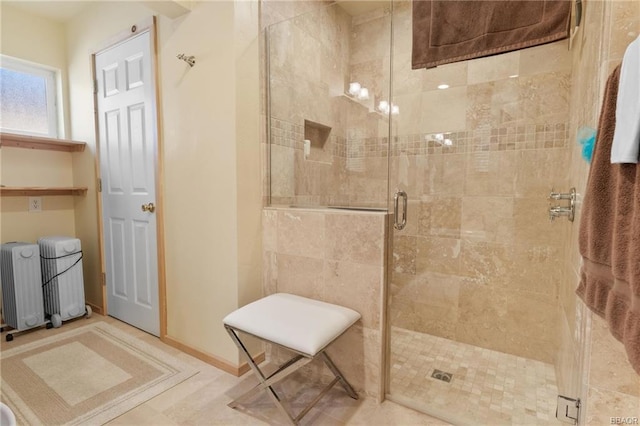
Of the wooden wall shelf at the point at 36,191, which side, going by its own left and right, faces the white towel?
front

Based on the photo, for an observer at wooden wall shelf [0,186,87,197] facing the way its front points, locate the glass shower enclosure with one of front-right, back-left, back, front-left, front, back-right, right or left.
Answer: front-left

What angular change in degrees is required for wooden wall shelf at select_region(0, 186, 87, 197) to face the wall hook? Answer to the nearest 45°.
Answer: approximately 45° to its left

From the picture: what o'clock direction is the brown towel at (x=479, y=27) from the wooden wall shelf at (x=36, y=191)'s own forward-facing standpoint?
The brown towel is roughly at 11 o'clock from the wooden wall shelf.

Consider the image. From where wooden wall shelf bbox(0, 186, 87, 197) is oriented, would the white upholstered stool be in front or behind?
in front

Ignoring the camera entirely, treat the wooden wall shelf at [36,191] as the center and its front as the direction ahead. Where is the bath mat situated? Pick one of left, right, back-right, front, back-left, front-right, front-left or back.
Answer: front

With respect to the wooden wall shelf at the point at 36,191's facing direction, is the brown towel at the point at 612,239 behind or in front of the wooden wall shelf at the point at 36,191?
in front

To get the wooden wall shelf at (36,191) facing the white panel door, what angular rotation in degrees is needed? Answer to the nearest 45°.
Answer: approximately 45° to its left
